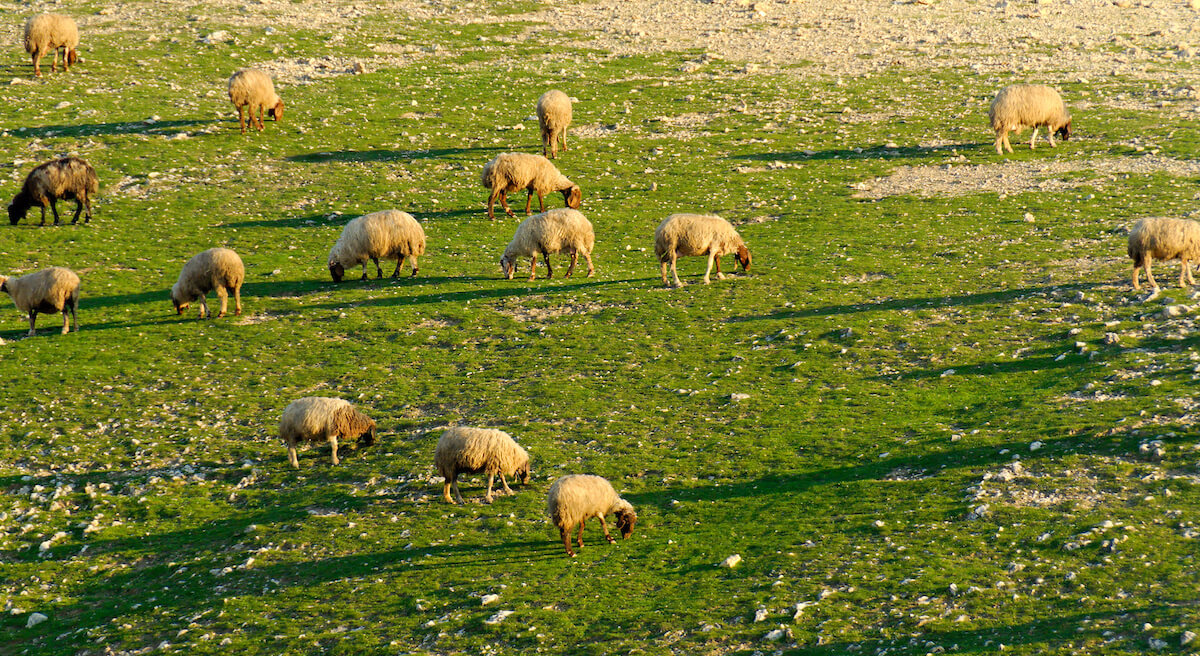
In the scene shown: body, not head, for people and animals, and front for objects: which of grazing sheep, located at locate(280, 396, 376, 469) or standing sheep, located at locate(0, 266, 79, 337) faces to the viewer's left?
standing sheep, located at locate(0, 266, 79, 337)

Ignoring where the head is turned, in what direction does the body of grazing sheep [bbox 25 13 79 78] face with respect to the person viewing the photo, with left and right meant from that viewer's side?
facing away from the viewer and to the right of the viewer

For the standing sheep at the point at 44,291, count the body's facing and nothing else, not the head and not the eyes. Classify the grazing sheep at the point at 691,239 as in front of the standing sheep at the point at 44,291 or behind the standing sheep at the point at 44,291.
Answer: behind

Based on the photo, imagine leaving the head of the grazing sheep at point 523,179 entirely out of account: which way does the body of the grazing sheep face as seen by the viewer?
to the viewer's right

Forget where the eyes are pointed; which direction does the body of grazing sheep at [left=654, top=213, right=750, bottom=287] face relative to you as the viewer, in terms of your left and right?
facing to the right of the viewer

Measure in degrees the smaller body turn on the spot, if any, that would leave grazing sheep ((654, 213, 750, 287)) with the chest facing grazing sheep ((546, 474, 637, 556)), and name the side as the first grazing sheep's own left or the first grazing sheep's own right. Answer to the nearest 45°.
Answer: approximately 90° to the first grazing sheep's own right

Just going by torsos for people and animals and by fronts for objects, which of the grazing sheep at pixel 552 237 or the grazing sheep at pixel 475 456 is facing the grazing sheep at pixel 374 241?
the grazing sheep at pixel 552 237

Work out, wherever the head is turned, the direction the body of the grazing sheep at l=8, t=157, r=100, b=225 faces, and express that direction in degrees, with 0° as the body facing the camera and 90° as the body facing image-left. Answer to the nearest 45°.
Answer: approximately 90°

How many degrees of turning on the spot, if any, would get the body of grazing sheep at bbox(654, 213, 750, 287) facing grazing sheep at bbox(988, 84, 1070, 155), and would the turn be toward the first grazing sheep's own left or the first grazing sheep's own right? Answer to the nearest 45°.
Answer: approximately 45° to the first grazing sheep's own left

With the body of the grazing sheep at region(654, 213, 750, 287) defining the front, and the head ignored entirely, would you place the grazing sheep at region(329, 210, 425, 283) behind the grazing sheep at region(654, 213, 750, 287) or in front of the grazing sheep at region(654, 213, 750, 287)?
behind

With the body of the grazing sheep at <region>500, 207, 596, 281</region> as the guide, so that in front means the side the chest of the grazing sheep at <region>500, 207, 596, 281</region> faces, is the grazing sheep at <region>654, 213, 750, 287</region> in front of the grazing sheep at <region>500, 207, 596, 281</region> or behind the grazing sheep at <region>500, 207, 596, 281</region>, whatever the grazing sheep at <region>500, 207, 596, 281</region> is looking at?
behind

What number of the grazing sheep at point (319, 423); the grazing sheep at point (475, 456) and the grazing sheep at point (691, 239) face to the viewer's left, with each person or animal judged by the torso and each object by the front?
0

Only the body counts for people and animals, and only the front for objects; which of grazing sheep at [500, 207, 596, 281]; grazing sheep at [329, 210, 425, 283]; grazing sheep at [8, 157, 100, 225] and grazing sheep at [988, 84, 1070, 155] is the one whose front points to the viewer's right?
grazing sheep at [988, 84, 1070, 155]

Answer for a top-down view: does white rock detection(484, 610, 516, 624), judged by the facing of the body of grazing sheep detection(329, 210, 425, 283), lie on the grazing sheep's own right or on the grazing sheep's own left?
on the grazing sheep's own left

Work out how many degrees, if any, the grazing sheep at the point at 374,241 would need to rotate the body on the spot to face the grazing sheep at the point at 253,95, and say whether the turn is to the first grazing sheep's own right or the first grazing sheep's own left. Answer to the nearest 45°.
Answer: approximately 90° to the first grazing sheep's own right
